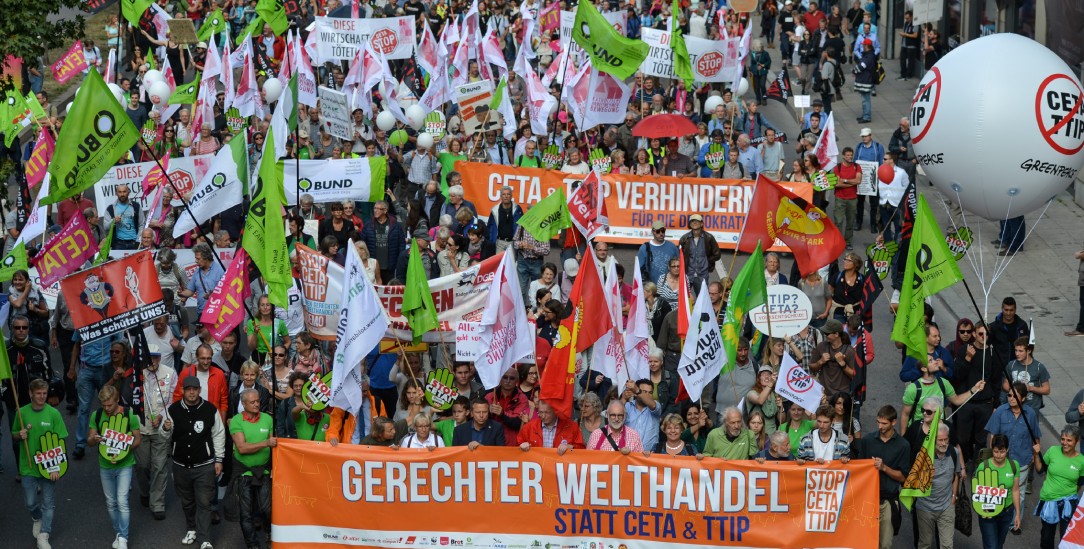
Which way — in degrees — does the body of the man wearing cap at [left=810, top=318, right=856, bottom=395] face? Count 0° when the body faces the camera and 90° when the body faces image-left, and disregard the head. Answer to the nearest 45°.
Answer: approximately 45°

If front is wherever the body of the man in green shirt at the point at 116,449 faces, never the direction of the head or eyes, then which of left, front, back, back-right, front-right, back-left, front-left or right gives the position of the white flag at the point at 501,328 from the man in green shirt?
left

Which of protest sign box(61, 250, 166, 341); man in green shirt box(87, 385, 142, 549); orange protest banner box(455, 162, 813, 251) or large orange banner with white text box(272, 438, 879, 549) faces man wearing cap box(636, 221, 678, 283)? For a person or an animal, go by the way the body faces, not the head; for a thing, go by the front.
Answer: the orange protest banner

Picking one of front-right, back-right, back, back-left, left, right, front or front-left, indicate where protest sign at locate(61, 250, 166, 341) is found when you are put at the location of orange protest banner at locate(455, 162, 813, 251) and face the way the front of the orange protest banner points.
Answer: front-right

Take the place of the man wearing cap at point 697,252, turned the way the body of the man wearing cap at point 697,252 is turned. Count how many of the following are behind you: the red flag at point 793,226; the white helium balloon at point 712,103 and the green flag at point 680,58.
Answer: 2

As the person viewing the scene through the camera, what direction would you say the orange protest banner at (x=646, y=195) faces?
facing the viewer

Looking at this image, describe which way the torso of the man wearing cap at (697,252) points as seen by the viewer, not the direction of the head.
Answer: toward the camera

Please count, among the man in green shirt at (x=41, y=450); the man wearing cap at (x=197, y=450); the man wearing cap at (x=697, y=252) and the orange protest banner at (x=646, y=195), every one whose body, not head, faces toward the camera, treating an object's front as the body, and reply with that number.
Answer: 4

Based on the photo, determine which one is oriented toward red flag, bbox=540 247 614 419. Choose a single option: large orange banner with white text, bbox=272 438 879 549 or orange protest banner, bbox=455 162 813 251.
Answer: the orange protest banner

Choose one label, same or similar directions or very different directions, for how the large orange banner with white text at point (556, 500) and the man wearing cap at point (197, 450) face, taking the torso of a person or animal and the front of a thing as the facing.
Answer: same or similar directions

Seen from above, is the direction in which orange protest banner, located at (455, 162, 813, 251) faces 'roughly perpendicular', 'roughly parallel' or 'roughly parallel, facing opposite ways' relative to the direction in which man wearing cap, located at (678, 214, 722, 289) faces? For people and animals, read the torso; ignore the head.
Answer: roughly parallel

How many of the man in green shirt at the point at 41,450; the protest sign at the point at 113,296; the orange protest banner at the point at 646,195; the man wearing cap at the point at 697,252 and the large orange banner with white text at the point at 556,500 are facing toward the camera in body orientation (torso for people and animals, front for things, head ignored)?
5

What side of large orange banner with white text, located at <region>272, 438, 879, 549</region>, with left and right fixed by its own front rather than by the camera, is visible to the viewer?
front

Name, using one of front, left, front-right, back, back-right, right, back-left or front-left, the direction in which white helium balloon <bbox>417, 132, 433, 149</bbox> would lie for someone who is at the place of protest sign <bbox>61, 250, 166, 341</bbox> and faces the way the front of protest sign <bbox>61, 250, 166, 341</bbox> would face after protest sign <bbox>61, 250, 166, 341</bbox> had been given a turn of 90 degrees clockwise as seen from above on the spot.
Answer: back-right
